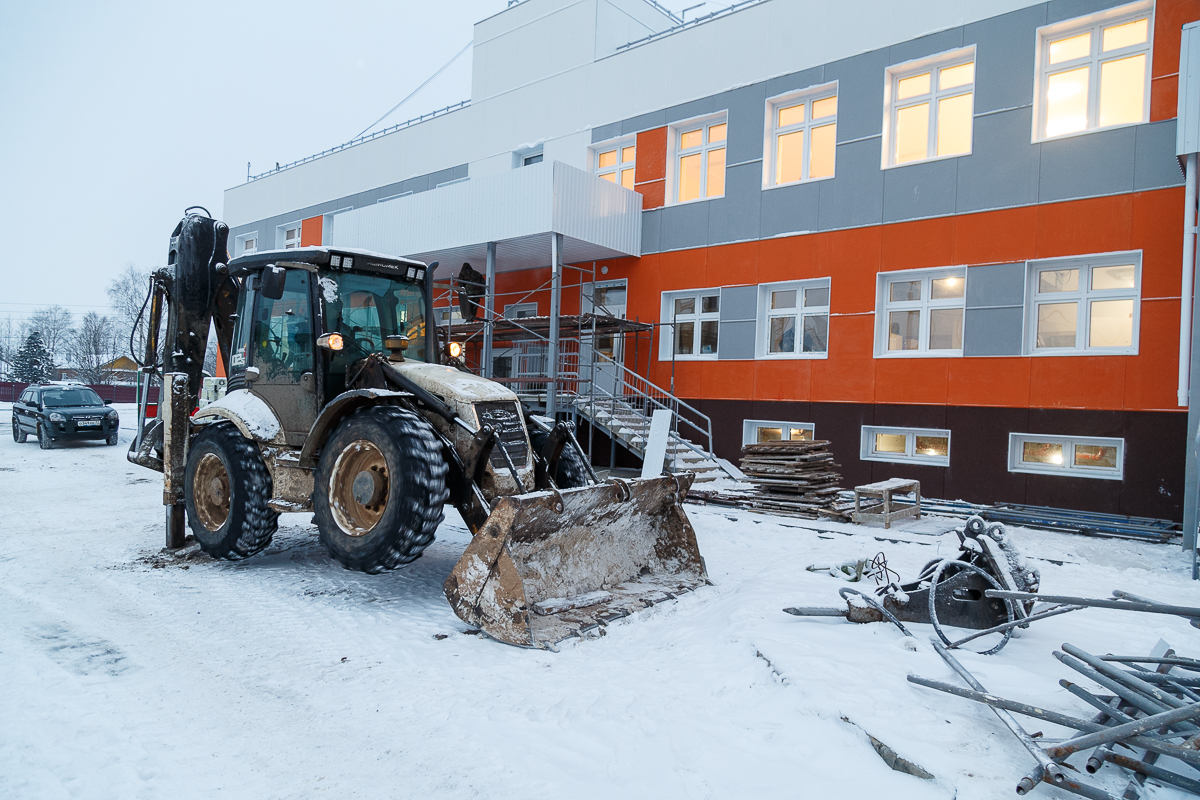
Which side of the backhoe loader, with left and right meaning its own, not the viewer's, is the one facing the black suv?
back

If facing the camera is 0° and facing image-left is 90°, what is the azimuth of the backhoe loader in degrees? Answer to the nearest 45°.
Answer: approximately 315°

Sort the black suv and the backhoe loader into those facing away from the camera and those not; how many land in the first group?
0

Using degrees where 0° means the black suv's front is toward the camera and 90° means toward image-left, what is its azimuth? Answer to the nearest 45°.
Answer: approximately 315°

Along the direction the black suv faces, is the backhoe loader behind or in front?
in front
